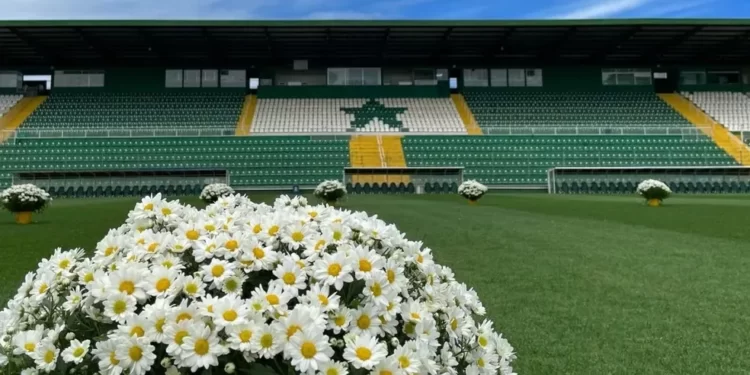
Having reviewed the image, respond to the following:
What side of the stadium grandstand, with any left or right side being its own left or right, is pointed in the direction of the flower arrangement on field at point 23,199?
front

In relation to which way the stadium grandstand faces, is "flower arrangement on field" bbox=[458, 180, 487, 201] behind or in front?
in front

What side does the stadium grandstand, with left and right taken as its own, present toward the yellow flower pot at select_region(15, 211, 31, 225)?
front

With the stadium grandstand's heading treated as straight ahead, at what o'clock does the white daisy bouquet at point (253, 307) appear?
The white daisy bouquet is roughly at 12 o'clock from the stadium grandstand.

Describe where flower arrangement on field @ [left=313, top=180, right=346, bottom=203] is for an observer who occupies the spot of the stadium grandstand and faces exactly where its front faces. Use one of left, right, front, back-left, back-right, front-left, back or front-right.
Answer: front

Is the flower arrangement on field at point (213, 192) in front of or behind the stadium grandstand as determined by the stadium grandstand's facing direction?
in front

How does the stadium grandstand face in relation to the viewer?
toward the camera
